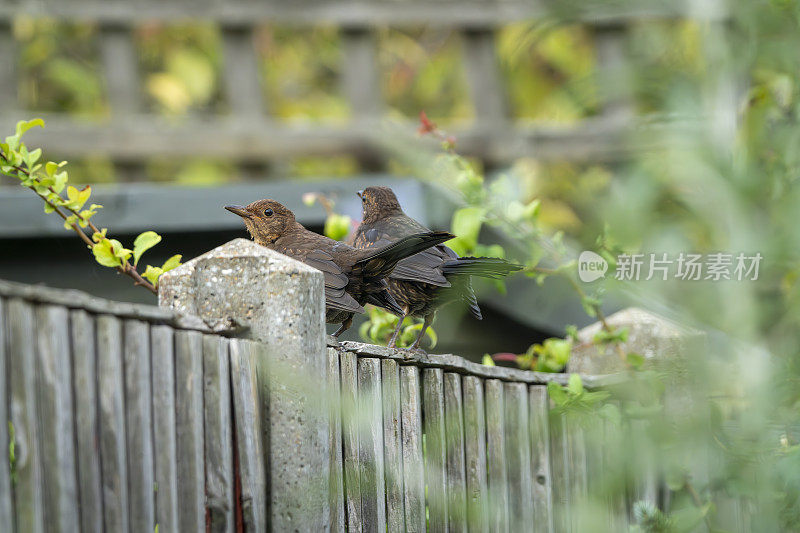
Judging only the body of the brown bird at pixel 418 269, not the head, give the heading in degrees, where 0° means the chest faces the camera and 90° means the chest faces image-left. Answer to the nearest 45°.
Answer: approximately 135°

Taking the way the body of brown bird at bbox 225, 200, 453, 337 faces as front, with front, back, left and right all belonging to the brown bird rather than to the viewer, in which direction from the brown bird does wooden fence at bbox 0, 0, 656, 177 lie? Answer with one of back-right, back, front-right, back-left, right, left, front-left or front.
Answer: right

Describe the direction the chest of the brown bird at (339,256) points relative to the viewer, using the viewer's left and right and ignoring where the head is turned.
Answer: facing to the left of the viewer

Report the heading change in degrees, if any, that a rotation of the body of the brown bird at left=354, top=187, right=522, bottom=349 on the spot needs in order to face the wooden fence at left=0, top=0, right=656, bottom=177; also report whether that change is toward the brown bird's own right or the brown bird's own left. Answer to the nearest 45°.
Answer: approximately 45° to the brown bird's own right
